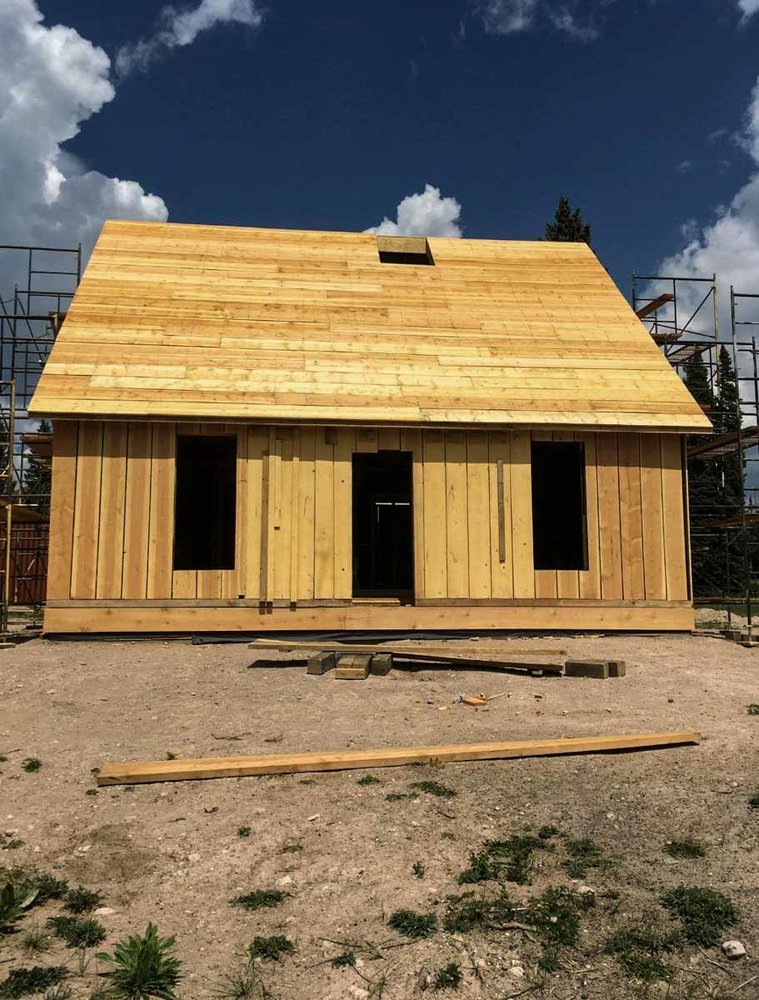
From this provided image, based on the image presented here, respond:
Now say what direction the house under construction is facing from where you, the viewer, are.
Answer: facing the viewer

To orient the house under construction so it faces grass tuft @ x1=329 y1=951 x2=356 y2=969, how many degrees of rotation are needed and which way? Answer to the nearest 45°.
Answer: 0° — it already faces it

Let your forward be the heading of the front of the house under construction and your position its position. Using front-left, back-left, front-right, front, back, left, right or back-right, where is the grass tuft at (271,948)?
front

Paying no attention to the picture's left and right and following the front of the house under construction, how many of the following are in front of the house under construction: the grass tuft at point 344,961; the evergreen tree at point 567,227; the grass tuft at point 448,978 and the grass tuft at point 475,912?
3

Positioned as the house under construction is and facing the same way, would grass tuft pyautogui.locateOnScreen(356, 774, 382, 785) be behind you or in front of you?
in front

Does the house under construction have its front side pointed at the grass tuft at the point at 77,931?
yes

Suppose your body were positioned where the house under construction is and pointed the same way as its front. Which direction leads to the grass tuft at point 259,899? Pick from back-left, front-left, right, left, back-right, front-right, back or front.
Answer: front

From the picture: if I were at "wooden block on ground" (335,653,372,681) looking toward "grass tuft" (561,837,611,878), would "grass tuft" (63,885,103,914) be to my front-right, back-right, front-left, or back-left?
front-right

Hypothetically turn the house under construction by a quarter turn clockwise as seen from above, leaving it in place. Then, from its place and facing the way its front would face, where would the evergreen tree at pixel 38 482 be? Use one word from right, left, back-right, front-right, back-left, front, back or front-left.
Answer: front-right

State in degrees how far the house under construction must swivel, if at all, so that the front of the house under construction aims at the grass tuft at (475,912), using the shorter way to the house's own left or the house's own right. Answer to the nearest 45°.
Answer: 0° — it already faces it

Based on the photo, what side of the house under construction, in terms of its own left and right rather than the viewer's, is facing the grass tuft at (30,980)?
front

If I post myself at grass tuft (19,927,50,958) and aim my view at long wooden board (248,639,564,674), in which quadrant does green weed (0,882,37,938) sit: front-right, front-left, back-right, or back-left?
front-left

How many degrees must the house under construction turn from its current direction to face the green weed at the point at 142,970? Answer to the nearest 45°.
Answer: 0° — it already faces it

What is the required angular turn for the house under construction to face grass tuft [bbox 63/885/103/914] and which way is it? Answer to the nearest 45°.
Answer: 0° — it already faces it

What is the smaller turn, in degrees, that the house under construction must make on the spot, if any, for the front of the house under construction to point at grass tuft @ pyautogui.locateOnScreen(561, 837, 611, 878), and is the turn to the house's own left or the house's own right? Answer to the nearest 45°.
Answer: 0° — it already faces it

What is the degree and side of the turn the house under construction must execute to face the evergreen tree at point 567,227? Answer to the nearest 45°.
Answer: approximately 135° to its left

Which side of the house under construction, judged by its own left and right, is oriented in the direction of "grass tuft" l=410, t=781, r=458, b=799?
front

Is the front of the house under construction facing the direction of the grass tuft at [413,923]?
yes

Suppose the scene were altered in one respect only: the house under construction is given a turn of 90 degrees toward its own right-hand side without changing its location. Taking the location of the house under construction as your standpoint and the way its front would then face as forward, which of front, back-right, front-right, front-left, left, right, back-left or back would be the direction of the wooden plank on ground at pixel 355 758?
left

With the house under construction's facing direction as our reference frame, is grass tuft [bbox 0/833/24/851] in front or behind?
in front
